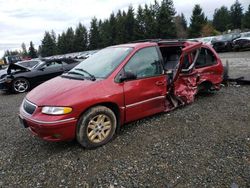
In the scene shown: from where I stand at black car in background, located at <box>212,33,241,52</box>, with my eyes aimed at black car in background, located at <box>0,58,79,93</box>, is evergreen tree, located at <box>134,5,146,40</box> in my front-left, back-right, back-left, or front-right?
back-right

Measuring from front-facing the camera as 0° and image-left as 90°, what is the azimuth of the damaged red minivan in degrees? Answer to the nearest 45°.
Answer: approximately 45°

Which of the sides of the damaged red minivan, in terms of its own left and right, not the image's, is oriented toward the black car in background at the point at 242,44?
back

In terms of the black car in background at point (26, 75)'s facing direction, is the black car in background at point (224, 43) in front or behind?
behind

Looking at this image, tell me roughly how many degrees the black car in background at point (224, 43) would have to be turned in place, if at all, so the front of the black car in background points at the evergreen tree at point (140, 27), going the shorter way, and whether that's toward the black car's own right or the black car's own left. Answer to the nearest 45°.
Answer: approximately 90° to the black car's own right

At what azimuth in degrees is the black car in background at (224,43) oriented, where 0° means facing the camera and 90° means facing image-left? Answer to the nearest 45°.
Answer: approximately 45°

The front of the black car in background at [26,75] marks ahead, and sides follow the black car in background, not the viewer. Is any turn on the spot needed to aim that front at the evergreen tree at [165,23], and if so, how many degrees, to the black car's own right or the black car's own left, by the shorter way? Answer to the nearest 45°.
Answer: approximately 180°

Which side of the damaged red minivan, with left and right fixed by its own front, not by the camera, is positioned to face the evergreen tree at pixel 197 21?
back

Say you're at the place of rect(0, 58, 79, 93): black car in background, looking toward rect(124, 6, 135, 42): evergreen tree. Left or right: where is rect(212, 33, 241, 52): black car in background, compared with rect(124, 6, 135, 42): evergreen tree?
right

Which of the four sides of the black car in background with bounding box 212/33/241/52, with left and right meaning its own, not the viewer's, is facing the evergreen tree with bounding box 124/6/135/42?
right

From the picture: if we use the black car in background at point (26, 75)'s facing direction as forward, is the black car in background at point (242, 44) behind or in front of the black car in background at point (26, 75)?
behind

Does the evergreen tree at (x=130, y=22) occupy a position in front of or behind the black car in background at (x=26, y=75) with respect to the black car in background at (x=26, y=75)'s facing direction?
behind

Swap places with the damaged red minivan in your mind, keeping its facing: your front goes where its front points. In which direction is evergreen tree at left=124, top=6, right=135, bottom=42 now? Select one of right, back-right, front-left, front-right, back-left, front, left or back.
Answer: back-right

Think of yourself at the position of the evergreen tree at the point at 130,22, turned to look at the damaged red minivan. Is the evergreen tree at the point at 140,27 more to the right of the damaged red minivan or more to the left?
left
